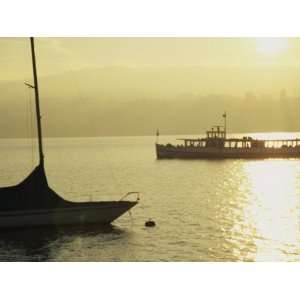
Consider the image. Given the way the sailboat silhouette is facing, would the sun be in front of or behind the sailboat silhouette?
in front

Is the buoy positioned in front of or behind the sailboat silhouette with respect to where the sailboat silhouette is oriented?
in front

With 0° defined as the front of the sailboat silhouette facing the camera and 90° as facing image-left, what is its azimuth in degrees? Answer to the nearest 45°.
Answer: approximately 270°
